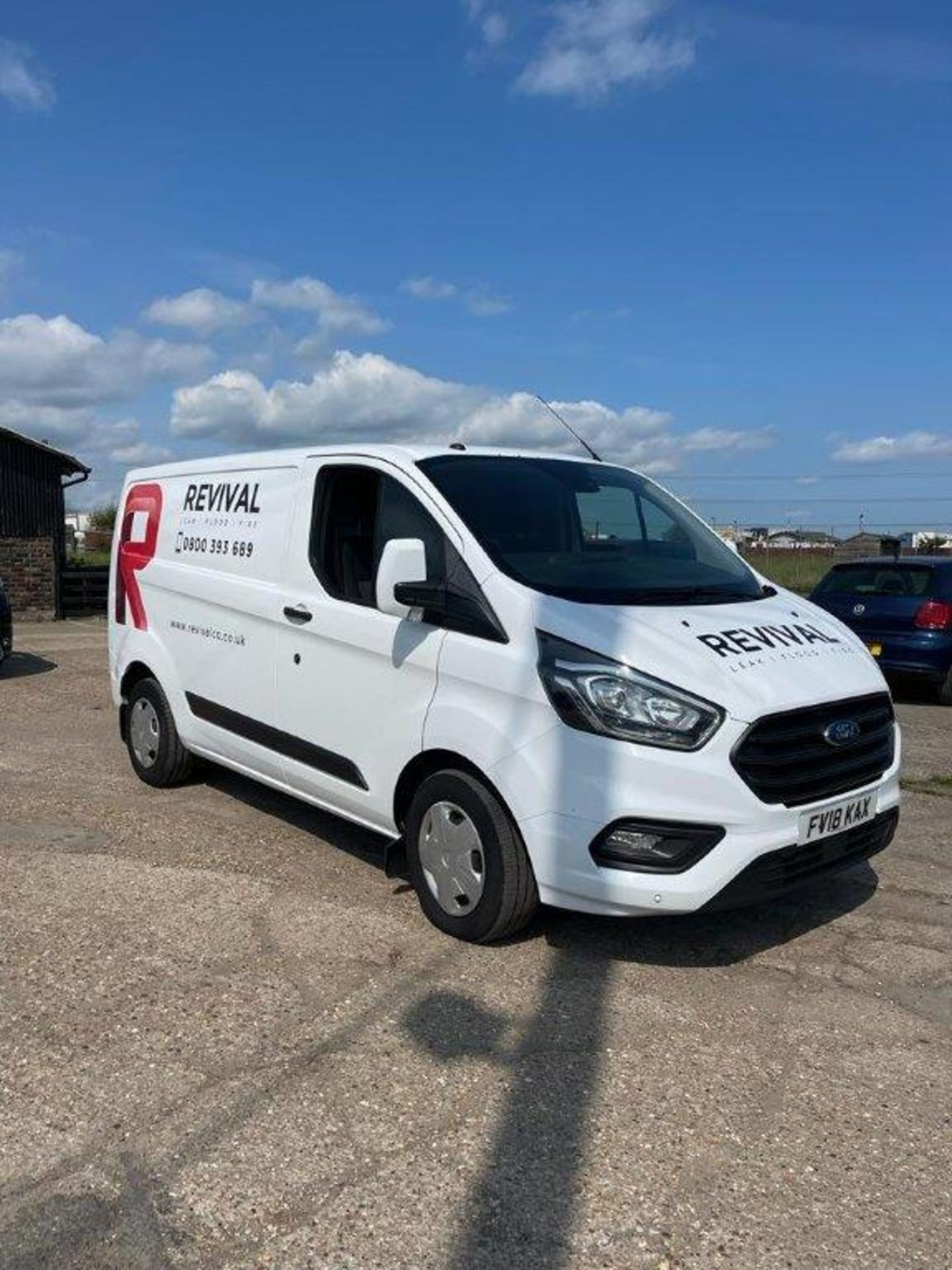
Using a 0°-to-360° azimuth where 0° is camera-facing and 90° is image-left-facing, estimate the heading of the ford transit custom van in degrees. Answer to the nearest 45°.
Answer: approximately 315°

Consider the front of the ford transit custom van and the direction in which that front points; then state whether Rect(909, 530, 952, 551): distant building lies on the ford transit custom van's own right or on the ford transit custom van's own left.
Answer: on the ford transit custom van's own left

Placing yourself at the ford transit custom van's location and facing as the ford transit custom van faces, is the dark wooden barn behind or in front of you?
behind

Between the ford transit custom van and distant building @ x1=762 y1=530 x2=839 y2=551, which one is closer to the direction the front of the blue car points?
the distant building

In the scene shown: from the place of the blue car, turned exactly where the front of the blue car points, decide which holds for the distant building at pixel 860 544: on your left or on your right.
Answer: on your left

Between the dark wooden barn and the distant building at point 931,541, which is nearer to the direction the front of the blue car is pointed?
the distant building

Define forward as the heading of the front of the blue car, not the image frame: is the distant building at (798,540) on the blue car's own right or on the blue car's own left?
on the blue car's own left

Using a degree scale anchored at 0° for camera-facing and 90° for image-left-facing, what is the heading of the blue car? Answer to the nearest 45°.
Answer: approximately 225°

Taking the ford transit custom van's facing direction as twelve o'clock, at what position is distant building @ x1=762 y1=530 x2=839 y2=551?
The distant building is roughly at 8 o'clock from the ford transit custom van.

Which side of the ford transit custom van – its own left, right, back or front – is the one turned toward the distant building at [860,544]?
left
